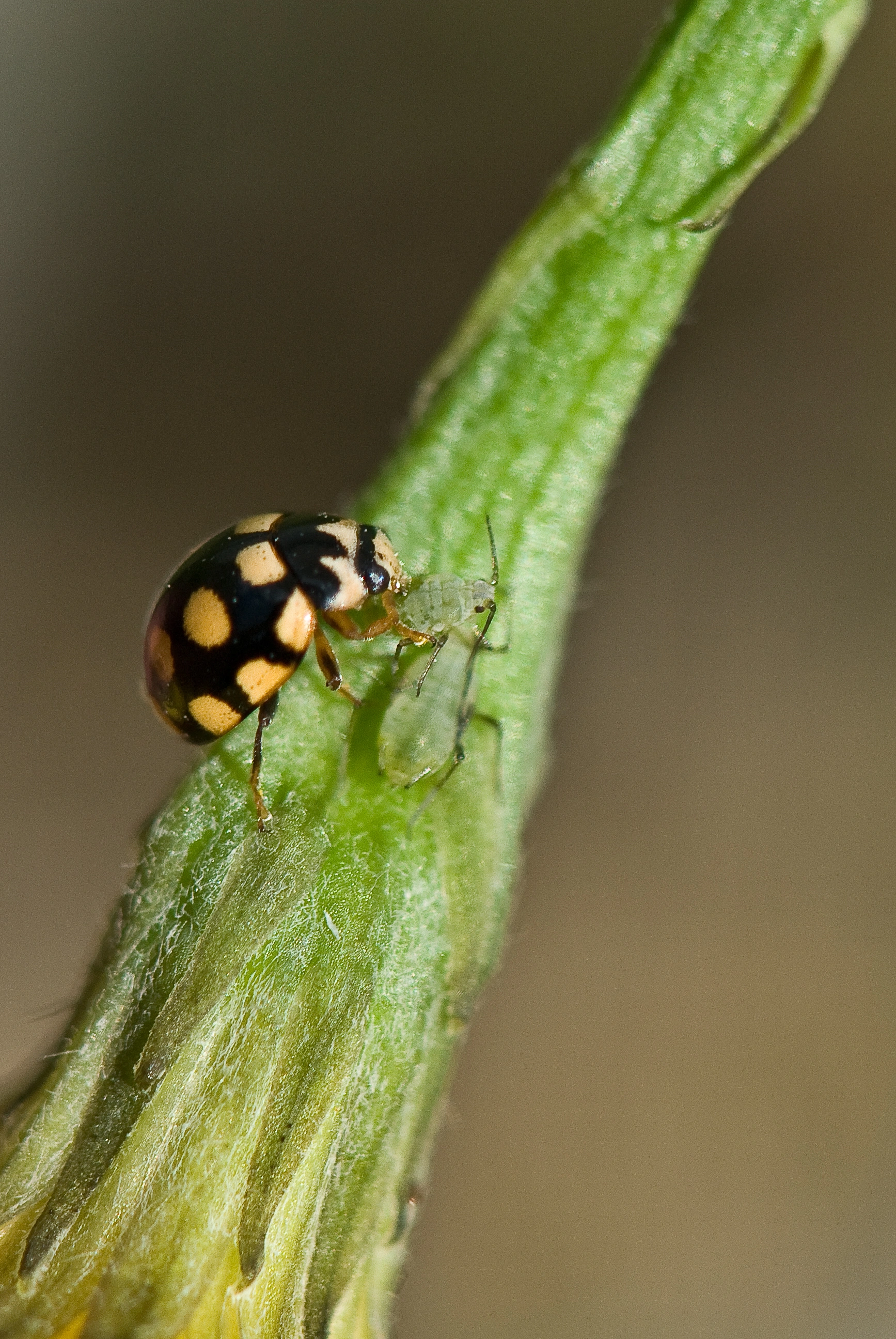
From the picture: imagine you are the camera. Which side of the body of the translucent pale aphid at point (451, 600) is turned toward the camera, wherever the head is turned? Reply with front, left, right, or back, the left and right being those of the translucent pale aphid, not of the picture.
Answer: right

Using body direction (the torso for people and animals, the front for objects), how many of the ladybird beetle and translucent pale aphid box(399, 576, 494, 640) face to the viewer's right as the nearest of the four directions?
2

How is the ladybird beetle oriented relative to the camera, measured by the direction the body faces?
to the viewer's right
